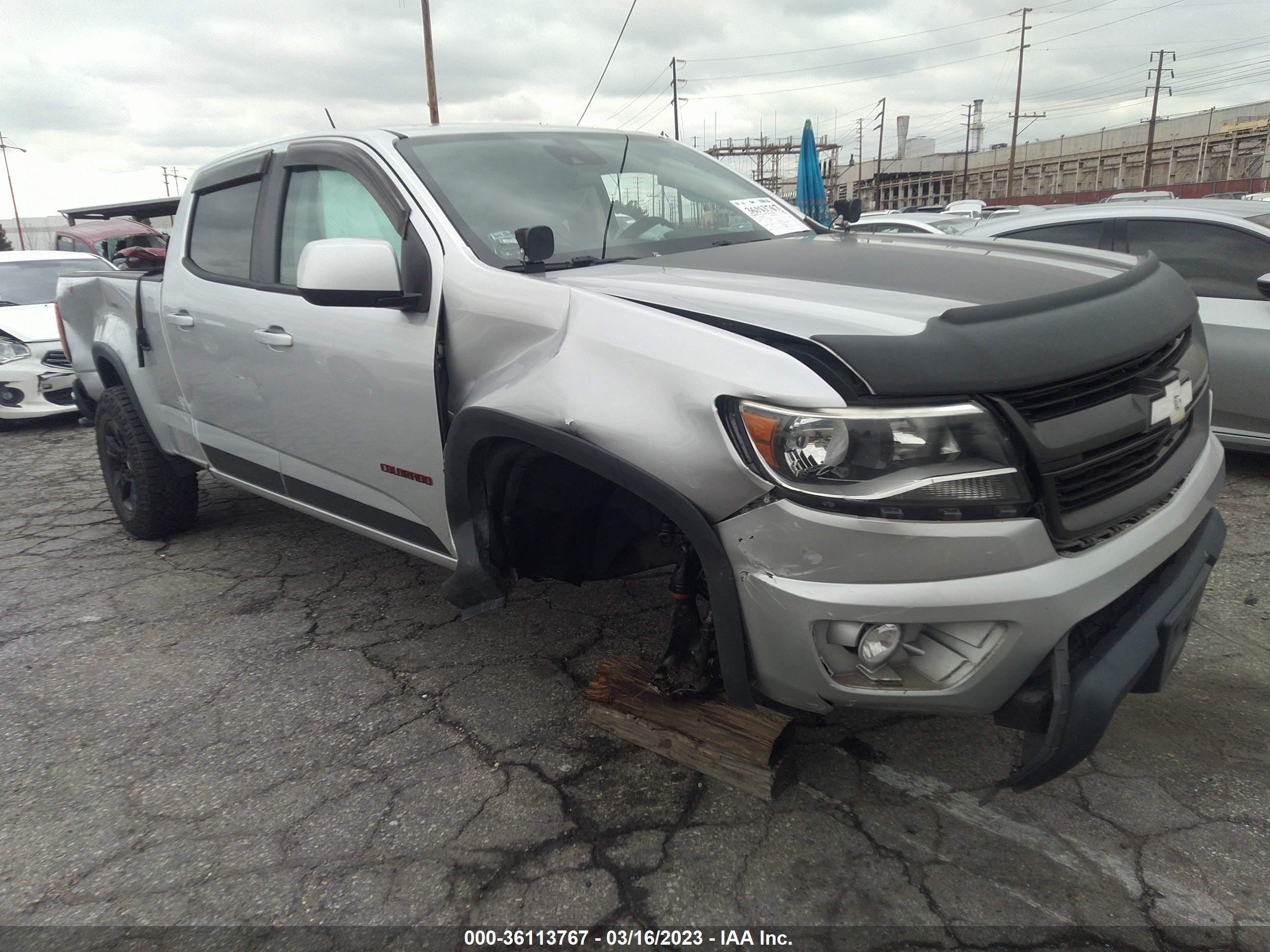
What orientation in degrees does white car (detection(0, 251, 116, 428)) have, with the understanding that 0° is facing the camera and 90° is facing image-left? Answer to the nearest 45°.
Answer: approximately 315°

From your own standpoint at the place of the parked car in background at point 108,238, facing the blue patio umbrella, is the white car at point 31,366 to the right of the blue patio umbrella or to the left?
right

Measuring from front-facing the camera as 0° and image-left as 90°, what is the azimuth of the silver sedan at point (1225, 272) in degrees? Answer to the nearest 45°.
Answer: approximately 270°

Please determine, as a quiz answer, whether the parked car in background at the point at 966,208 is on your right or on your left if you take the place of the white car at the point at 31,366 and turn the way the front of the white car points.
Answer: on your left

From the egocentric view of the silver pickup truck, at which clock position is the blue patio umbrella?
The blue patio umbrella is roughly at 8 o'clock from the silver pickup truck.

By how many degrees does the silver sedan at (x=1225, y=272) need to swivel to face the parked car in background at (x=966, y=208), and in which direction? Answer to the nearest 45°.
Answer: approximately 90° to its left

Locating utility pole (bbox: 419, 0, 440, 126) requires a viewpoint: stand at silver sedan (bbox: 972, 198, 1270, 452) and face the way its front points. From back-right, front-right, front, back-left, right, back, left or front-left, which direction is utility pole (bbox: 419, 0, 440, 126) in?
back-left

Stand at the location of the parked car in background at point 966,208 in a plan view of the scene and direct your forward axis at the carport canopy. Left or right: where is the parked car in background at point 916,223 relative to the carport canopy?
left

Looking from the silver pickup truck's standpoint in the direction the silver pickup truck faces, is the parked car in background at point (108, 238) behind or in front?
behind

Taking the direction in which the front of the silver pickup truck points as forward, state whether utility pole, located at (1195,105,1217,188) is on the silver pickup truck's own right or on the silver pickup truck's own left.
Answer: on the silver pickup truck's own left

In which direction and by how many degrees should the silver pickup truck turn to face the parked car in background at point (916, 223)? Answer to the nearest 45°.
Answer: approximately 135° to its left
